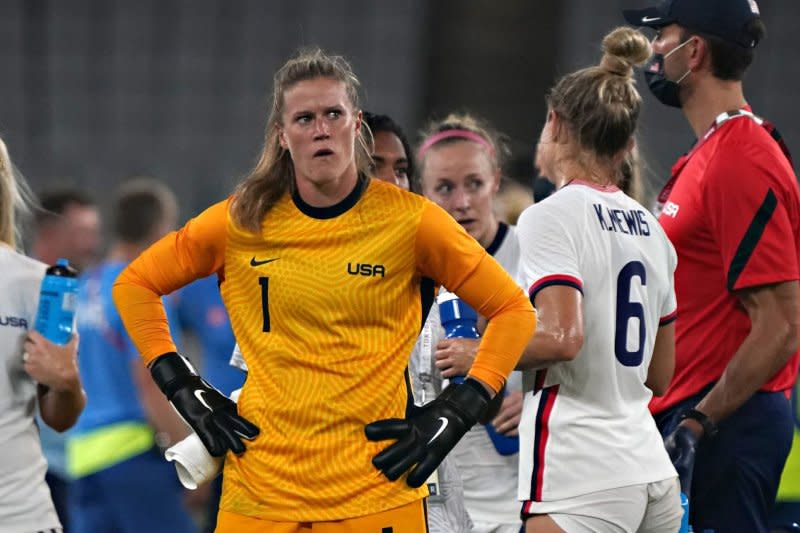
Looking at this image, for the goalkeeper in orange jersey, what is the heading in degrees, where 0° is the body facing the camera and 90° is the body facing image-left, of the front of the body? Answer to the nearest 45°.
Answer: approximately 0°
